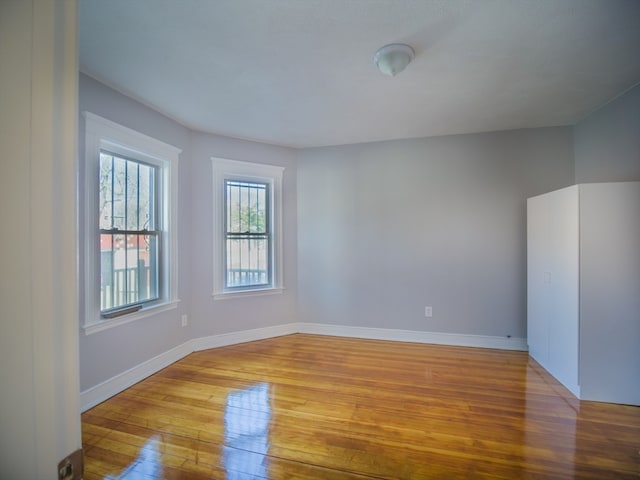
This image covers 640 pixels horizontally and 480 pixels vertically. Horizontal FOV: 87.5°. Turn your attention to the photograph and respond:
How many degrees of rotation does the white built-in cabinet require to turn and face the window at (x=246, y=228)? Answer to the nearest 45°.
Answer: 0° — it already faces it

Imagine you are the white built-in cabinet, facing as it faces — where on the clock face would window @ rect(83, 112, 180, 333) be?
The window is roughly at 11 o'clock from the white built-in cabinet.

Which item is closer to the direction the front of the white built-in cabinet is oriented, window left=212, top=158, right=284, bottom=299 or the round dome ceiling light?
the window

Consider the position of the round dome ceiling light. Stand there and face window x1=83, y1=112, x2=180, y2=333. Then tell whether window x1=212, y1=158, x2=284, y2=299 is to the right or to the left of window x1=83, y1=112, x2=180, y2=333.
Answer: right

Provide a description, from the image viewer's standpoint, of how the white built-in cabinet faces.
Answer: facing to the left of the viewer

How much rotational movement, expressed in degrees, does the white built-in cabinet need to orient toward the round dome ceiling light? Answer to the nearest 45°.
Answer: approximately 45° to its left

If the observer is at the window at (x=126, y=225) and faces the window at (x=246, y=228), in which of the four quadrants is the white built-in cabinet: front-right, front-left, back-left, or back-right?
front-right

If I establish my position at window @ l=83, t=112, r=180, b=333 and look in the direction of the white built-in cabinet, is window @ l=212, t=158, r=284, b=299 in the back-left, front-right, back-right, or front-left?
front-left
